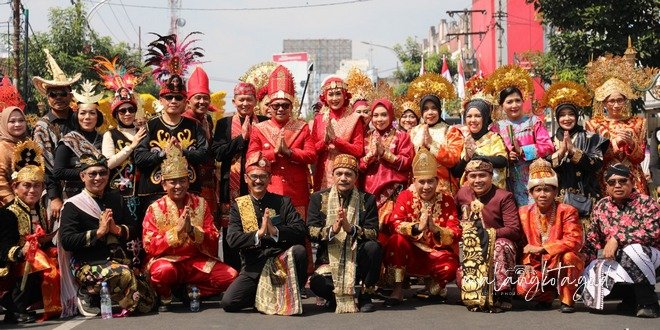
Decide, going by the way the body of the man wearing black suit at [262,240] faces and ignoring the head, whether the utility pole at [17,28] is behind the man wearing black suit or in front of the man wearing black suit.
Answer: behind

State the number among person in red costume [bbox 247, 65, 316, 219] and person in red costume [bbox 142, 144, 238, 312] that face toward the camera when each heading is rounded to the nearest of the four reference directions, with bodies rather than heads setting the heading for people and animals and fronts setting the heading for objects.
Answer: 2

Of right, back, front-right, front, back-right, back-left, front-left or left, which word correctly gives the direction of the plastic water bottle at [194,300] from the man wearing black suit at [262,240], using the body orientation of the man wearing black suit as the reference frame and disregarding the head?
right

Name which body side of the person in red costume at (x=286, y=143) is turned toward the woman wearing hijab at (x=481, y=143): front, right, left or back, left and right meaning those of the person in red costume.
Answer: left

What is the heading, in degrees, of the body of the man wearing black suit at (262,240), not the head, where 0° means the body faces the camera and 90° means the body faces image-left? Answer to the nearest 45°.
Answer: approximately 0°

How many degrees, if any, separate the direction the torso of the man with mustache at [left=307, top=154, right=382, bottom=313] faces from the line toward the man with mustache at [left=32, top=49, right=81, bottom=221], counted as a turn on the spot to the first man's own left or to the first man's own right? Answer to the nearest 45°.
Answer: approximately 90° to the first man's own right
